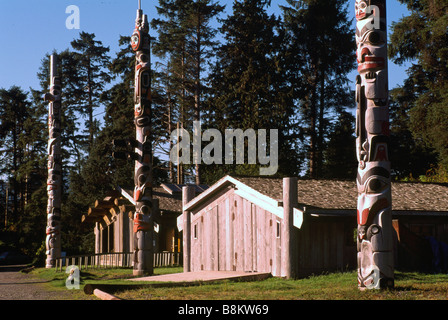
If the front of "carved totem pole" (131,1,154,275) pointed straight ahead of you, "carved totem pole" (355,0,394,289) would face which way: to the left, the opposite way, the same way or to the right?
the same way

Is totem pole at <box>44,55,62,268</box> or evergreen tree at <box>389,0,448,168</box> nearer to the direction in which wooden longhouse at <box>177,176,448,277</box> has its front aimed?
the totem pole

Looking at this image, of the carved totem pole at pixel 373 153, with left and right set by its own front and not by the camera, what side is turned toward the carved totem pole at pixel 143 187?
right

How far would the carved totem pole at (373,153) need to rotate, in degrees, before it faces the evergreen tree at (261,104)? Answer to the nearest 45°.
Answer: approximately 135° to its right

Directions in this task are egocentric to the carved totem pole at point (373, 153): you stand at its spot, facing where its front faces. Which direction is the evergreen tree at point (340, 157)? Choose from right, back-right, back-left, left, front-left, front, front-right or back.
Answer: back-right

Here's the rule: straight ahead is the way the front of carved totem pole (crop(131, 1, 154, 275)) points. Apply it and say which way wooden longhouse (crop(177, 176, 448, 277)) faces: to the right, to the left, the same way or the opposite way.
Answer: the same way

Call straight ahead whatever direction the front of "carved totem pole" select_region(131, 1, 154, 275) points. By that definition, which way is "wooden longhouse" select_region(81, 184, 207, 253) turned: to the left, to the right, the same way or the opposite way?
the same way

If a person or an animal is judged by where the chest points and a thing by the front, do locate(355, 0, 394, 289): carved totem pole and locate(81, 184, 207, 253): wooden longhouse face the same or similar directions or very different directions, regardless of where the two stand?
same or similar directions

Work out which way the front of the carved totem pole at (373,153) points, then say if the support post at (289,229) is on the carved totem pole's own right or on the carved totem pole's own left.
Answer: on the carved totem pole's own right

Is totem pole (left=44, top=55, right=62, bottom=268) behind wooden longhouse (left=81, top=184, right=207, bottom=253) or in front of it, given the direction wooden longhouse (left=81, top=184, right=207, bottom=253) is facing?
in front

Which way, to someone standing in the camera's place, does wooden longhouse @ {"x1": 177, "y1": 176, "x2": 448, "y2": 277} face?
facing the viewer and to the left of the viewer

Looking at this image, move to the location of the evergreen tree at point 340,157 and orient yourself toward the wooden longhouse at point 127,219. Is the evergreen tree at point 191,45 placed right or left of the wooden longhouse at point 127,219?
right

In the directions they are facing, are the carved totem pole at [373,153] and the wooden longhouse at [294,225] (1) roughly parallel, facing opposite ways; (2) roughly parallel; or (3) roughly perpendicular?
roughly parallel
